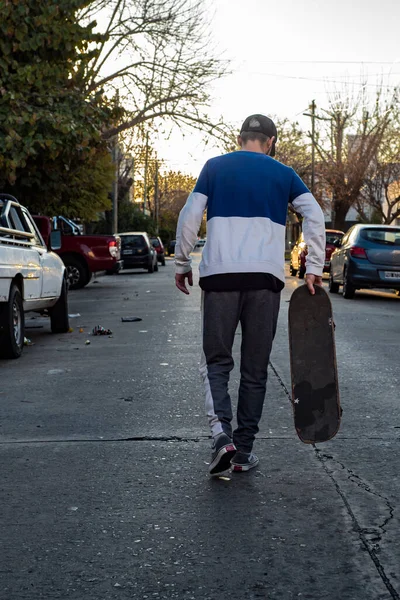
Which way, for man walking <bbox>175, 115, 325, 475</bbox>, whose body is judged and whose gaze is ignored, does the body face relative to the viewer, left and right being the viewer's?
facing away from the viewer

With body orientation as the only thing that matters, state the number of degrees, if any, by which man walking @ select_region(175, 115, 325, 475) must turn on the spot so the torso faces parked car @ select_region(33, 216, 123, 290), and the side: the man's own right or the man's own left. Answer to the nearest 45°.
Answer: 0° — they already face it

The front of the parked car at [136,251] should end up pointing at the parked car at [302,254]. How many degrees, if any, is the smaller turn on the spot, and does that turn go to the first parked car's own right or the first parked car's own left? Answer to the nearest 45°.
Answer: approximately 90° to the first parked car's own right

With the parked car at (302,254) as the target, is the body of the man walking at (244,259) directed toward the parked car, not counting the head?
yes

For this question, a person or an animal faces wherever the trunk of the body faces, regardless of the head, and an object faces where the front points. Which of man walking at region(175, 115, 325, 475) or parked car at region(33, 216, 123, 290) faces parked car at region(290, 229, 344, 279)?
the man walking

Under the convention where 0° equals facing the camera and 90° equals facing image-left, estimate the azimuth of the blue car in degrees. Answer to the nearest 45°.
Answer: approximately 135°

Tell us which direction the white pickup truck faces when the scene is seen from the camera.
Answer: facing away from the viewer and to the right of the viewer
